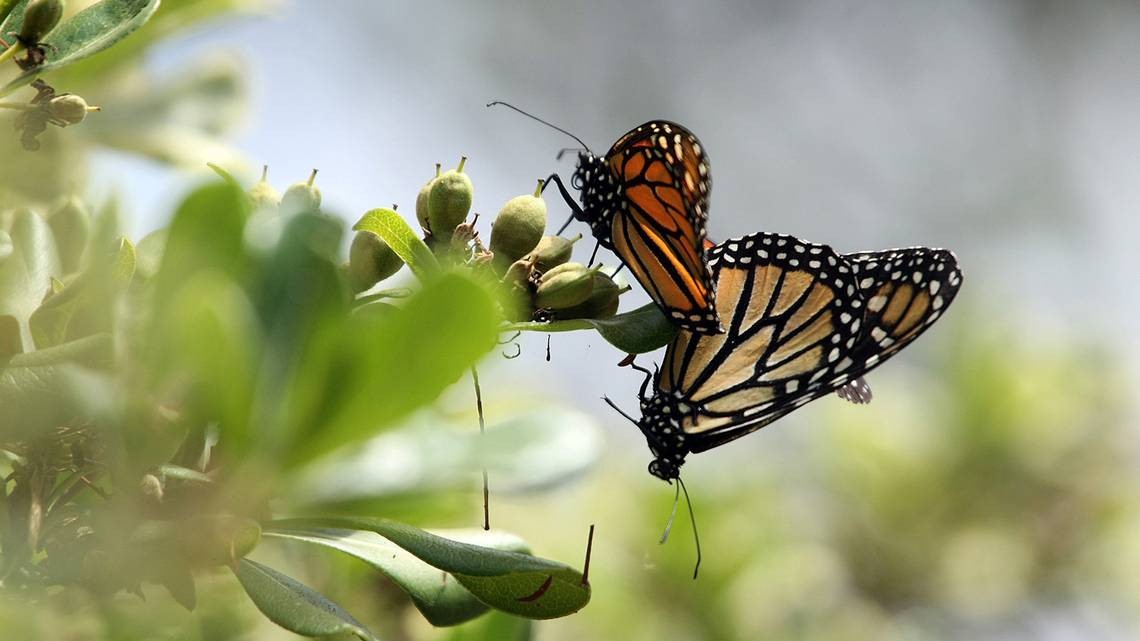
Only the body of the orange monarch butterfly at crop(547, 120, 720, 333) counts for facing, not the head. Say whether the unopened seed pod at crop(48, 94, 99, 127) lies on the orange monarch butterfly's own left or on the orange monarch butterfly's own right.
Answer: on the orange monarch butterfly's own left

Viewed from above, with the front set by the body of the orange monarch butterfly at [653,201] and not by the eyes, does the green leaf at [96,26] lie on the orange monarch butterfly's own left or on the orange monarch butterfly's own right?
on the orange monarch butterfly's own left

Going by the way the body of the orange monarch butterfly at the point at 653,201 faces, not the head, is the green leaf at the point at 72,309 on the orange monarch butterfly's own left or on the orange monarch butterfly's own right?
on the orange monarch butterfly's own left

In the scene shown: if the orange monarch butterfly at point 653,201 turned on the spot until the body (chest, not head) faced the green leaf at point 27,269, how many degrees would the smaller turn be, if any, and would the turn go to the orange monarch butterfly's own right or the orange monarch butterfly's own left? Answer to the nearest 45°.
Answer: approximately 45° to the orange monarch butterfly's own left

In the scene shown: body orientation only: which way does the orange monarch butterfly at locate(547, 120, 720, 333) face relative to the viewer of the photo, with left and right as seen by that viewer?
facing to the left of the viewer
